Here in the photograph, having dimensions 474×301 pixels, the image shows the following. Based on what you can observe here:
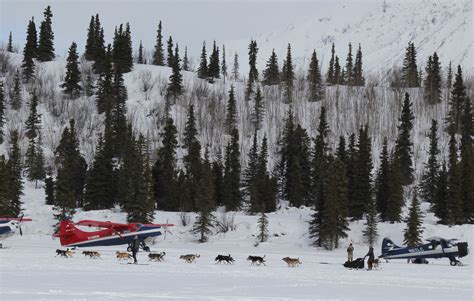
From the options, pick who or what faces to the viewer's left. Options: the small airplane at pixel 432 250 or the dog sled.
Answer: the dog sled

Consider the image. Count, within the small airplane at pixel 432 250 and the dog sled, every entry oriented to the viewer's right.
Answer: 1

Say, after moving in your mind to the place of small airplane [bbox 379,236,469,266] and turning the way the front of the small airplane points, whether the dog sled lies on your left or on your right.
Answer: on your right

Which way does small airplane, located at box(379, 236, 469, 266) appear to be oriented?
to the viewer's right

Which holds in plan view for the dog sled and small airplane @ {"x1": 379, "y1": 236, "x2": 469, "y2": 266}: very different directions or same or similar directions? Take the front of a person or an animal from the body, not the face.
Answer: very different directions

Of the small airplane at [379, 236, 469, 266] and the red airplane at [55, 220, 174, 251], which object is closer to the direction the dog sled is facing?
the red airplane

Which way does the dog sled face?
to the viewer's left

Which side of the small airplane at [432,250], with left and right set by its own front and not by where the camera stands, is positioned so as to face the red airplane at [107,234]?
back

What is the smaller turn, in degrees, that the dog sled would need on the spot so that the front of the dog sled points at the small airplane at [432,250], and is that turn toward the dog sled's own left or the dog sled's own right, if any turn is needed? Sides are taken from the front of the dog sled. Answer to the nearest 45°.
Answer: approximately 135° to the dog sled's own right

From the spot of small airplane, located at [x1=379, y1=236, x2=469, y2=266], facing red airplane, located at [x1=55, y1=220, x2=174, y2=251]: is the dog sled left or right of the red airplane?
left

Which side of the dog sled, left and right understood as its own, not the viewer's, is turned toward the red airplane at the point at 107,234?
front
